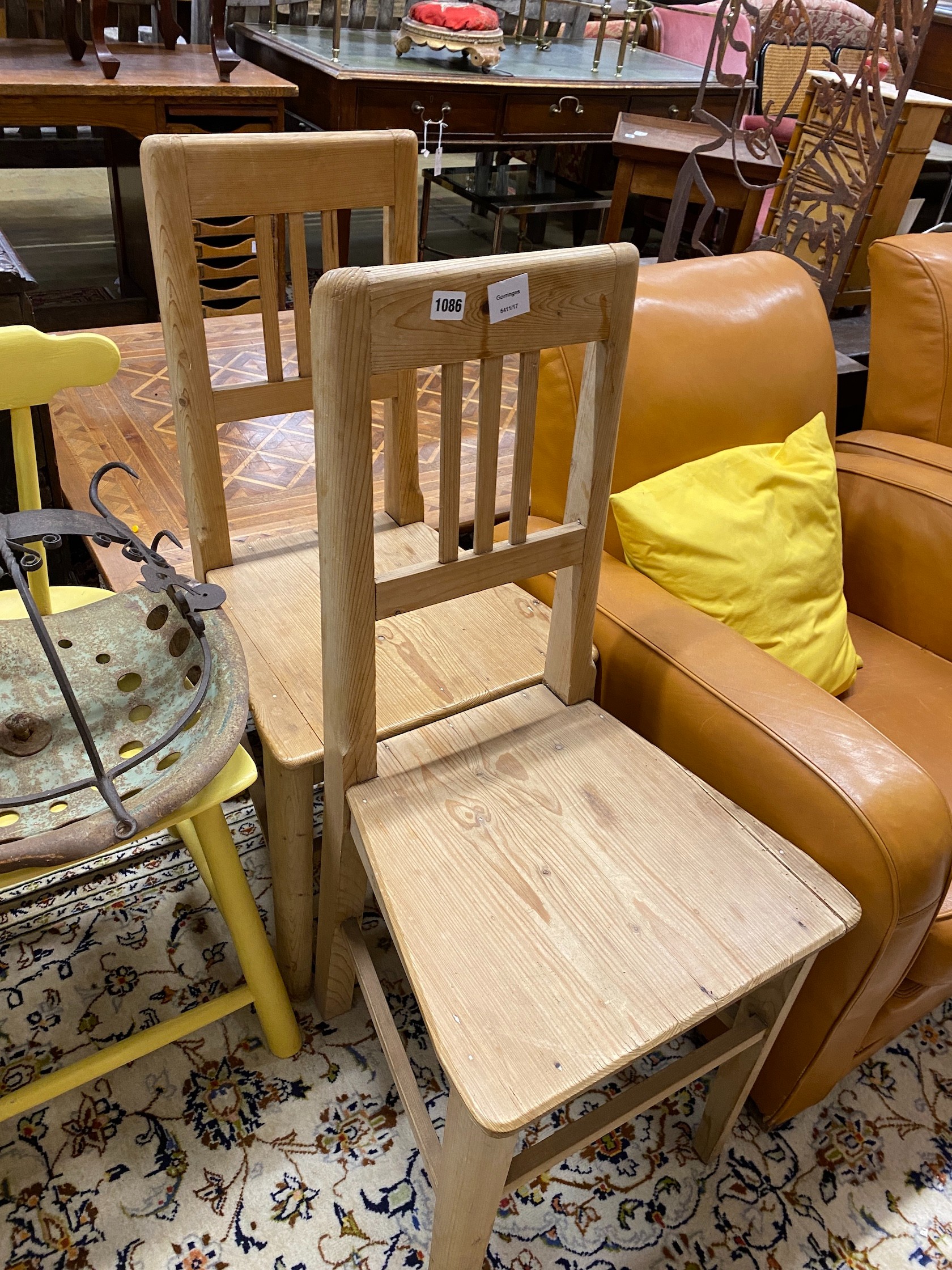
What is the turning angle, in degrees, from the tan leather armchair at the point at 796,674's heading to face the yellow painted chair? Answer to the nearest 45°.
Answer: approximately 90° to its right

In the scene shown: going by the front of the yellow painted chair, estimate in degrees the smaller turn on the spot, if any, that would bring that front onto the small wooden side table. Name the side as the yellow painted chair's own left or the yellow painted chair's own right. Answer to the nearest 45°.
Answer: approximately 90° to the yellow painted chair's own left

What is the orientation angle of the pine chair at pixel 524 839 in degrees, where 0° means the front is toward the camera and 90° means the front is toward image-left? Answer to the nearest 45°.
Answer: approximately 315°

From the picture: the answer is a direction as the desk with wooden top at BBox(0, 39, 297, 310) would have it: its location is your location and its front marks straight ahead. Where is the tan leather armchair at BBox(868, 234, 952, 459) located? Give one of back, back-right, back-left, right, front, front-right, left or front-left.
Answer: front-left

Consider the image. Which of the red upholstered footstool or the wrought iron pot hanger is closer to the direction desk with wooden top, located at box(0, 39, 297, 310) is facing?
the wrought iron pot hanger

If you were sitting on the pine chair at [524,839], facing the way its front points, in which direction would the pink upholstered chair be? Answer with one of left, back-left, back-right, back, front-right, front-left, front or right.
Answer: back-left

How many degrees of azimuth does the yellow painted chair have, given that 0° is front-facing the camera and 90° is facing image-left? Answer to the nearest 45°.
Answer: approximately 315°
